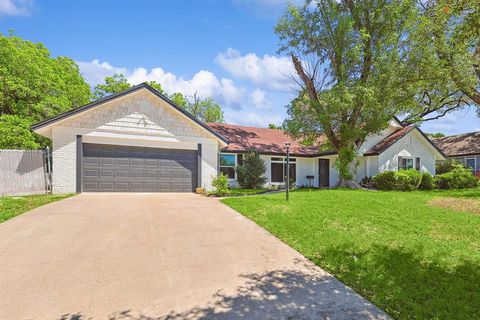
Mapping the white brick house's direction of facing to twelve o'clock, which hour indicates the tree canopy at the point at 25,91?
The tree canopy is roughly at 4 o'clock from the white brick house.

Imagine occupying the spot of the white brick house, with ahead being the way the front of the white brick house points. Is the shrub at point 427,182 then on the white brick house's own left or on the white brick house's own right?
on the white brick house's own left

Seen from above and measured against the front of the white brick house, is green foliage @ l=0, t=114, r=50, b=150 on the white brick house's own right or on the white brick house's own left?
on the white brick house's own right

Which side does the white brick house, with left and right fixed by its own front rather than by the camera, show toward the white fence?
right

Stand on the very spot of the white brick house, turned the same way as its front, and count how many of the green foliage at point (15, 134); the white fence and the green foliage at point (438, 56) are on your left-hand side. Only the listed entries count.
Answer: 1

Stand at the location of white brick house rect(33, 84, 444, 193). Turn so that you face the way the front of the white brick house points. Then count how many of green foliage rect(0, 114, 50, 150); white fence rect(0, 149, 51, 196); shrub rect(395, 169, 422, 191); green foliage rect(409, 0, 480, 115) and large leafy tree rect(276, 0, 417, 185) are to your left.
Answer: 3

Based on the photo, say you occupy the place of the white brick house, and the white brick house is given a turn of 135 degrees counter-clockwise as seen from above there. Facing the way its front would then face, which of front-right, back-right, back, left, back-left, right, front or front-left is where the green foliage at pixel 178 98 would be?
front-left

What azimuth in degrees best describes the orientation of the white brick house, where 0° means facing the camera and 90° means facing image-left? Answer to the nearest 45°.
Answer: approximately 0°

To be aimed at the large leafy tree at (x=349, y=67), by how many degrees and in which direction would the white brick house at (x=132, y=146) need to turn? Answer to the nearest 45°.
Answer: approximately 90° to its left

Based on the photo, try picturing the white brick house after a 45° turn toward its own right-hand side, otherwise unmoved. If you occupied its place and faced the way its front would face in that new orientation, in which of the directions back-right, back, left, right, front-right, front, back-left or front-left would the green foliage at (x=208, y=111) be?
back-right

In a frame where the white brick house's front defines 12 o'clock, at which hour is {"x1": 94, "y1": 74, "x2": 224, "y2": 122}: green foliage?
The green foliage is roughly at 6 o'clock from the white brick house.
